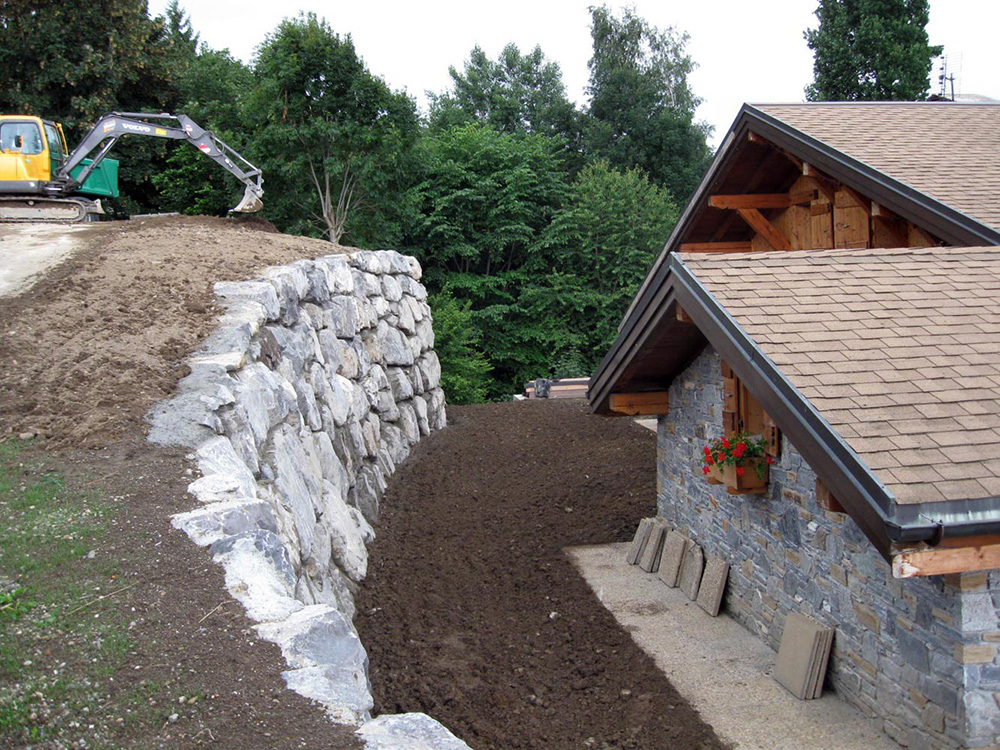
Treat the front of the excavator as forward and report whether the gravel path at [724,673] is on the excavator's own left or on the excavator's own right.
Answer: on the excavator's own right

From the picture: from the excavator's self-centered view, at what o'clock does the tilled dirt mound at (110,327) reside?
The tilled dirt mound is roughly at 3 o'clock from the excavator.

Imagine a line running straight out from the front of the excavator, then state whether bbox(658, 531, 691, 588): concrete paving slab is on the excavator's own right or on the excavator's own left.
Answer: on the excavator's own right

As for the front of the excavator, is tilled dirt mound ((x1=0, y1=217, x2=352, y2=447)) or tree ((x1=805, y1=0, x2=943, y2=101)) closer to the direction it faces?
the tree

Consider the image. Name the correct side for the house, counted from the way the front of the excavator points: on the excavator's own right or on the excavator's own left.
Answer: on the excavator's own right

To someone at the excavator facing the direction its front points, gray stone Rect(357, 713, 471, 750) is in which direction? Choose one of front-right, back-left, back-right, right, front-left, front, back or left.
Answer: right

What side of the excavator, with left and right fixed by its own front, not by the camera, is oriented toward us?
right

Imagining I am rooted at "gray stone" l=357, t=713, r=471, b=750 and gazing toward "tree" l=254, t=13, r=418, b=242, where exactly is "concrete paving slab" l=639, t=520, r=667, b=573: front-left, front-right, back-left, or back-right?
front-right

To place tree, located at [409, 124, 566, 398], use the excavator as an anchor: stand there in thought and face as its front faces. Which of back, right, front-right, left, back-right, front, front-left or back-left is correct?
front-left

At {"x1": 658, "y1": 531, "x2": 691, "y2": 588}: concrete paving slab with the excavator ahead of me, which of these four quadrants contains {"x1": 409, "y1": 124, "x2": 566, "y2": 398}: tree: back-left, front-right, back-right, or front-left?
front-right
